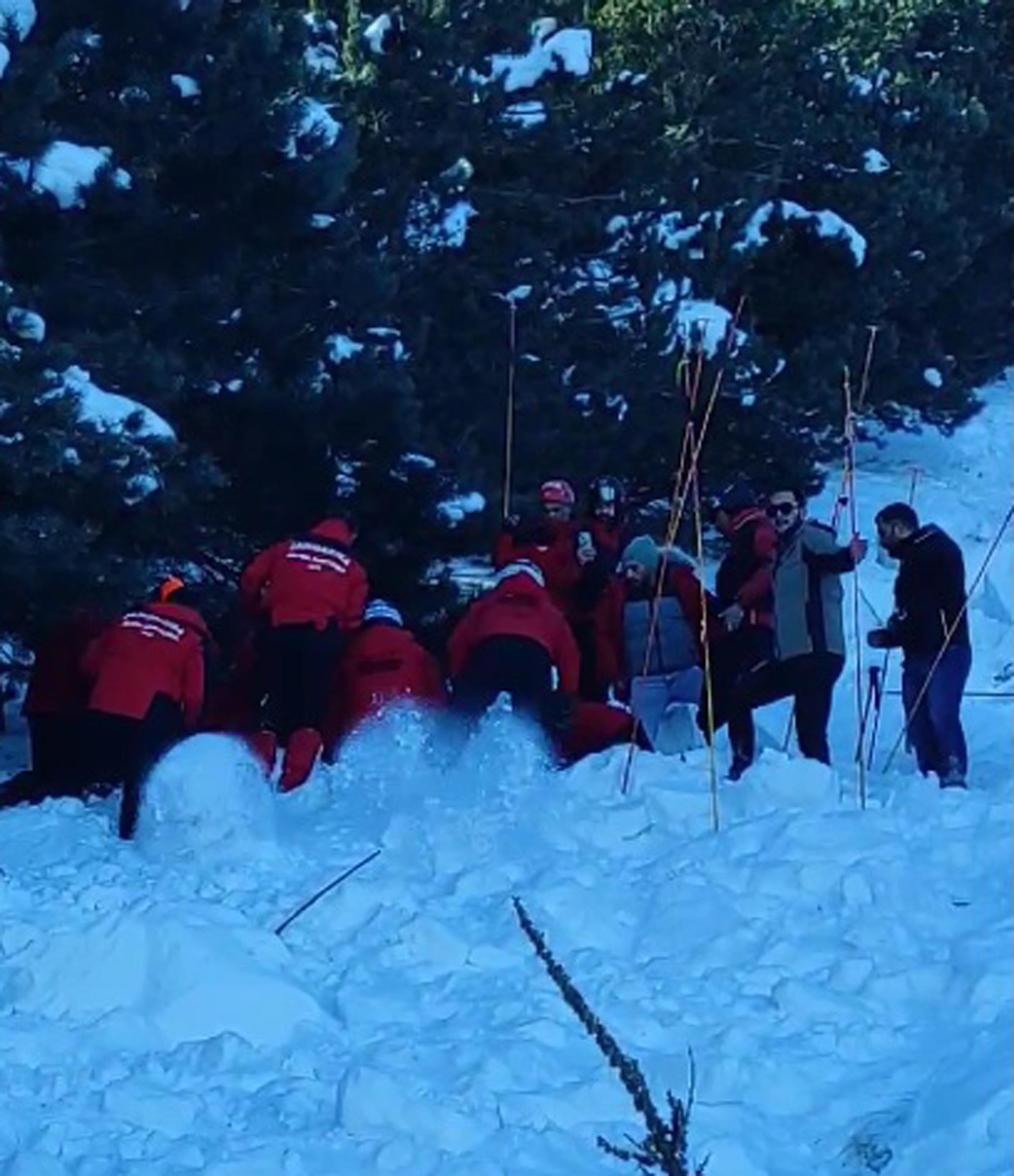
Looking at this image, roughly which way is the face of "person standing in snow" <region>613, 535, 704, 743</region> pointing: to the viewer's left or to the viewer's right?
to the viewer's left

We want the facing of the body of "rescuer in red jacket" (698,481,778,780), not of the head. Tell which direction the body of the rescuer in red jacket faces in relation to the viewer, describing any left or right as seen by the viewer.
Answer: facing to the left of the viewer

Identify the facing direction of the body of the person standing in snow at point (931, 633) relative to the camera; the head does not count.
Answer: to the viewer's left

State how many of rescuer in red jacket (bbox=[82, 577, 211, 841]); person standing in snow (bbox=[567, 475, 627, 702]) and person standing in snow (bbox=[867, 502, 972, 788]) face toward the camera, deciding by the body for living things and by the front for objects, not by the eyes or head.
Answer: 1

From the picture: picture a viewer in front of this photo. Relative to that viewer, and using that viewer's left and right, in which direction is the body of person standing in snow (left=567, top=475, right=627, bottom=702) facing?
facing the viewer

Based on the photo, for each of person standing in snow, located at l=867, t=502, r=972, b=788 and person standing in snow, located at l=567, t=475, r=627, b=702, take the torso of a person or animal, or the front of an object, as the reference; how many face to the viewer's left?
1

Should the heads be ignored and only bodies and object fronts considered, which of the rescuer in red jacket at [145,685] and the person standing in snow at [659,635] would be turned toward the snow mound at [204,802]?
the person standing in snow

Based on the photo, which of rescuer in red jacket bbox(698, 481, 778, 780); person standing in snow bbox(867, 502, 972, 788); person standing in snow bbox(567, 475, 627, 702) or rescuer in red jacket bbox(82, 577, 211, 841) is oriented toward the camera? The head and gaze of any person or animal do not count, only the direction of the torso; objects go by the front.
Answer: person standing in snow bbox(567, 475, 627, 702)

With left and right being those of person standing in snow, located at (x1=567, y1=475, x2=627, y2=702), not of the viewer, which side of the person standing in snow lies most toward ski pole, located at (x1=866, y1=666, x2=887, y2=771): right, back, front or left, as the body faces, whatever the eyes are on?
left

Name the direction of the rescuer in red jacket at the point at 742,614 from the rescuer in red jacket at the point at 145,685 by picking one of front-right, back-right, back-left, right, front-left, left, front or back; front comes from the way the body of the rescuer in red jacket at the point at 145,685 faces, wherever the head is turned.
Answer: front-right

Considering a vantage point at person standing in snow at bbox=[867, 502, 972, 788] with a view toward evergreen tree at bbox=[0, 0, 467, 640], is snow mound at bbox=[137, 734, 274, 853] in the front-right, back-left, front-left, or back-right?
front-left

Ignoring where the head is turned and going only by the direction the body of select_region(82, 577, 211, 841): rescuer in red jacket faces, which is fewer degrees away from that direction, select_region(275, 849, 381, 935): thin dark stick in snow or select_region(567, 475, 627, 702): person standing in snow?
the person standing in snow

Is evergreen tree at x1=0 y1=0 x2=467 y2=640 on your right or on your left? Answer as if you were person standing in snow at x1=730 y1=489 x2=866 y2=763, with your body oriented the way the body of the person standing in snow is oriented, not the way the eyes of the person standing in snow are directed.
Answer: on your right

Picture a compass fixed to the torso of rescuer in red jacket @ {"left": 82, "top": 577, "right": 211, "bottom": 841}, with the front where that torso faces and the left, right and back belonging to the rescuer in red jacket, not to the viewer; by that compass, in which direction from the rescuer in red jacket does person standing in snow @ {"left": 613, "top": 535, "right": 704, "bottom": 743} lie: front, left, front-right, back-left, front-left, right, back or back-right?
front-right
